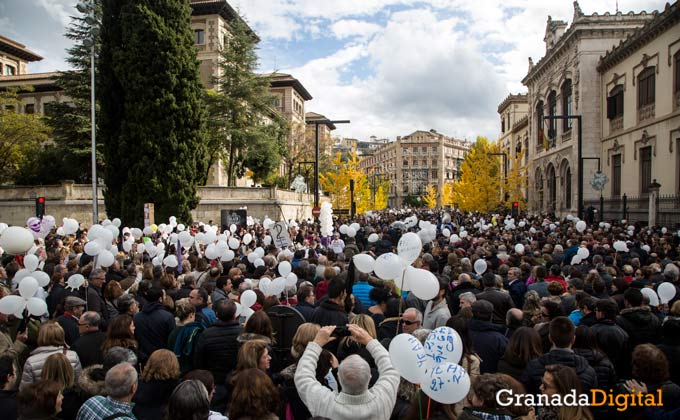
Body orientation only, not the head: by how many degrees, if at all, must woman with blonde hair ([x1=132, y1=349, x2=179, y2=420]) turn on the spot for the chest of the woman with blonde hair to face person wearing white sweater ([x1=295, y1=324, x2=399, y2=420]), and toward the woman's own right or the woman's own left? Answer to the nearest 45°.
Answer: approximately 135° to the woman's own right

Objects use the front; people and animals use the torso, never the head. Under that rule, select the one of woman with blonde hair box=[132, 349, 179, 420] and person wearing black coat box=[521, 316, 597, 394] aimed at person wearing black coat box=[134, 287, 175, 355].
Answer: the woman with blonde hair

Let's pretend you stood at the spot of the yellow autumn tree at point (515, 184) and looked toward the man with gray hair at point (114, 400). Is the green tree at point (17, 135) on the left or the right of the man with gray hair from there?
right

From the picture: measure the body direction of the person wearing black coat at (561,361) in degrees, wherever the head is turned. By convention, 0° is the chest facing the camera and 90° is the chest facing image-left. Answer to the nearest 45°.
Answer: approximately 180°

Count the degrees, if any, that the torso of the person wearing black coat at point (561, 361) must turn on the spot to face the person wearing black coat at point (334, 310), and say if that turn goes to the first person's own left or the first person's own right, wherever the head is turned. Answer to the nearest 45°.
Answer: approximately 90° to the first person's own left

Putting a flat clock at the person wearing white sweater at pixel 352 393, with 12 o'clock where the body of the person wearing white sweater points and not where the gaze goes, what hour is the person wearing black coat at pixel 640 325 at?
The person wearing black coat is roughly at 2 o'clock from the person wearing white sweater.

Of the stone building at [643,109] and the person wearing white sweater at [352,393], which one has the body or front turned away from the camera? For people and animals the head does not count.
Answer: the person wearing white sweater

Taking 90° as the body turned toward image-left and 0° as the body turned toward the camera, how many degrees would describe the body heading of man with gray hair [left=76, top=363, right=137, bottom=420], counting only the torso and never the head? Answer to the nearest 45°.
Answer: approximately 225°

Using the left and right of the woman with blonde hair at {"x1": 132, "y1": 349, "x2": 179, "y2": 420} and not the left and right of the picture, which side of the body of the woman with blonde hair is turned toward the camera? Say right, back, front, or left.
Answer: back

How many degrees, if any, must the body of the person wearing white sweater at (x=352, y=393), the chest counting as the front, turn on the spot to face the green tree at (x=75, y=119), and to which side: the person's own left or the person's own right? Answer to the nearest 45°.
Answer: approximately 45° to the person's own left

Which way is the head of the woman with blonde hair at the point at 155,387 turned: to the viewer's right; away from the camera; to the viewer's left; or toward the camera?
away from the camera

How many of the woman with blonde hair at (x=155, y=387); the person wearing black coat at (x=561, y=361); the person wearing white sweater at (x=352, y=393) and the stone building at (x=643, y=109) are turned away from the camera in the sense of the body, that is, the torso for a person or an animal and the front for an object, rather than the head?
3

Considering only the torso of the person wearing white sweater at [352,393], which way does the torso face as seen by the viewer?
away from the camera
